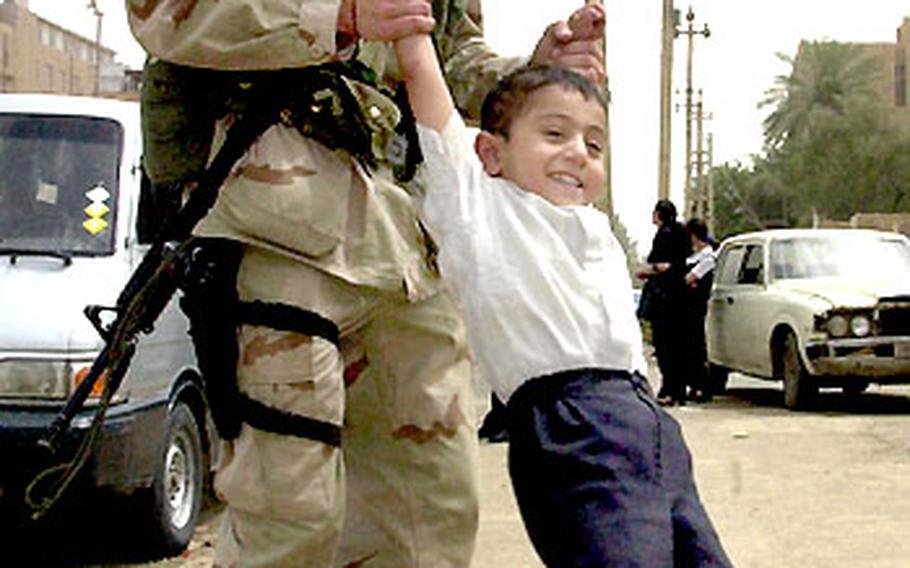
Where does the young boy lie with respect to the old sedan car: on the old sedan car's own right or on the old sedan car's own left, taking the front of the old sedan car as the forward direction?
on the old sedan car's own right

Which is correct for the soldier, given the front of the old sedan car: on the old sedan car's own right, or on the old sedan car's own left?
on the old sedan car's own right

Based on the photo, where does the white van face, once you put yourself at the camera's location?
facing the viewer and to the left of the viewer

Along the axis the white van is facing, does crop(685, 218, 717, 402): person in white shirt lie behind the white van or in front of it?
behind

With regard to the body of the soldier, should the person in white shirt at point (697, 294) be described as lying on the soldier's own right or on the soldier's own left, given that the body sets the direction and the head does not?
on the soldier's own left

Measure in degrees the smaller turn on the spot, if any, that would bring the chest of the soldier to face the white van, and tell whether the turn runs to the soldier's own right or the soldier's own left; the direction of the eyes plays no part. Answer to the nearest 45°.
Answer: approximately 135° to the soldier's own left

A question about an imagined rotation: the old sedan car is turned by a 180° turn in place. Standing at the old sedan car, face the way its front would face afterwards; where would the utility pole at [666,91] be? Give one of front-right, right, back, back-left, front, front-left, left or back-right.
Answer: front-right

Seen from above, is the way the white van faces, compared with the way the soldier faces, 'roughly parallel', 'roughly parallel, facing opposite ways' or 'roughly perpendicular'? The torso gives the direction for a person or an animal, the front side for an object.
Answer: roughly perpendicular

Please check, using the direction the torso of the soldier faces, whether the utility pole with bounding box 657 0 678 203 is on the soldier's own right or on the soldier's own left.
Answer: on the soldier's own left

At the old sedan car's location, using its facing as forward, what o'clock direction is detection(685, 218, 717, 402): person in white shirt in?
The person in white shirt is roughly at 5 o'clock from the old sedan car.

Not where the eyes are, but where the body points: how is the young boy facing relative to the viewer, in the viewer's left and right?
facing the viewer and to the right of the viewer
